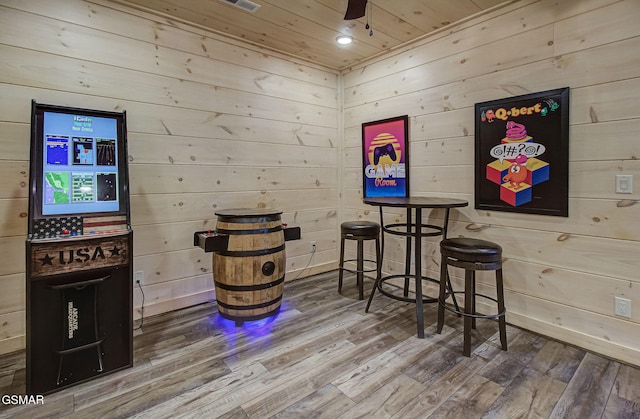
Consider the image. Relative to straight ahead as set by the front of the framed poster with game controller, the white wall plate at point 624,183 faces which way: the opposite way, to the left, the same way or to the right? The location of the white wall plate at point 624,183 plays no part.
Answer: the same way

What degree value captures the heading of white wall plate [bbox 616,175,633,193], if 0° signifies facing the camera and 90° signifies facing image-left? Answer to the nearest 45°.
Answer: approximately 0°

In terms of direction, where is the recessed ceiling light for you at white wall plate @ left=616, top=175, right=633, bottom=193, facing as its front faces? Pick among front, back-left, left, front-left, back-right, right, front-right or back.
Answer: right

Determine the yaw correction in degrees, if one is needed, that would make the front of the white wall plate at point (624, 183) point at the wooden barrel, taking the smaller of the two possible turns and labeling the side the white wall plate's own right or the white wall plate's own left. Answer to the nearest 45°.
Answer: approximately 45° to the white wall plate's own right

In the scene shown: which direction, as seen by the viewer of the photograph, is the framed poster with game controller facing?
facing the viewer and to the left of the viewer

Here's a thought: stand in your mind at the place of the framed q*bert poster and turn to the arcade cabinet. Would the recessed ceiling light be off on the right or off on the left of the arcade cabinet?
right

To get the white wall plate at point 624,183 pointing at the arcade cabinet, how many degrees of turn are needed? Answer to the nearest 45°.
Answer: approximately 45° to its right

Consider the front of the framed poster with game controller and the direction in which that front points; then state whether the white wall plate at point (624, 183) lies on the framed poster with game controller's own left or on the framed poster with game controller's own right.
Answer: on the framed poster with game controller's own left

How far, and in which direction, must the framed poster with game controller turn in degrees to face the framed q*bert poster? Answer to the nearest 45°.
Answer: approximately 90° to its left

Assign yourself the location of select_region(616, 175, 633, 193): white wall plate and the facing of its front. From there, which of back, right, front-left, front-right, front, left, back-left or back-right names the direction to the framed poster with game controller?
right

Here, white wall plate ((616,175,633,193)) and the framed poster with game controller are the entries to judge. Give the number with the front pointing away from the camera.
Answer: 0
